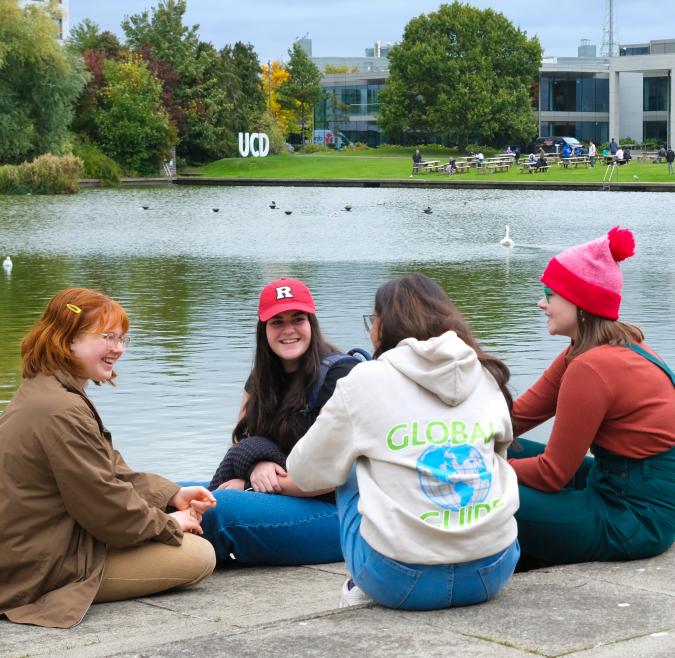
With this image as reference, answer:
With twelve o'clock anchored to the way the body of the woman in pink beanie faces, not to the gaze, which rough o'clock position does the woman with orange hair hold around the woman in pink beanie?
The woman with orange hair is roughly at 11 o'clock from the woman in pink beanie.

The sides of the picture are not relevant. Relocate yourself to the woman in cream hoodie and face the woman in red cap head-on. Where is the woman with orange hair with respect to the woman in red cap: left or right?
left

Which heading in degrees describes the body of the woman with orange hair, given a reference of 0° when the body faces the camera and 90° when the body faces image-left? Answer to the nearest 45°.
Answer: approximately 270°

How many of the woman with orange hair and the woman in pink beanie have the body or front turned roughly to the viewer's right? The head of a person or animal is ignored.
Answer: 1

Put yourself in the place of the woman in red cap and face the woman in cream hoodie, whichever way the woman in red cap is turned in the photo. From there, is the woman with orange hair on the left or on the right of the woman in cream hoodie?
right

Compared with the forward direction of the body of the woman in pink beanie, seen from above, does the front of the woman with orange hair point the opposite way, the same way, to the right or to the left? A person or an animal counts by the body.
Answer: the opposite way

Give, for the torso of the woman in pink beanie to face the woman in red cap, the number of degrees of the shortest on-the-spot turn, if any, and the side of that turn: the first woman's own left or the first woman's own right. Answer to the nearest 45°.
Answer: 0° — they already face them

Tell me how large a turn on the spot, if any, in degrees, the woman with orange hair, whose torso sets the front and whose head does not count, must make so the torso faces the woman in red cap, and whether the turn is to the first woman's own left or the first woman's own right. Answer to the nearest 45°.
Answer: approximately 45° to the first woman's own left

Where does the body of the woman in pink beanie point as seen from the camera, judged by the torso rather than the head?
to the viewer's left

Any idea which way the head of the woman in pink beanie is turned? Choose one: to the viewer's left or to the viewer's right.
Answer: to the viewer's left

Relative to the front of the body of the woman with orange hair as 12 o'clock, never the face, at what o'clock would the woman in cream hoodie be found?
The woman in cream hoodie is roughly at 1 o'clock from the woman with orange hair.

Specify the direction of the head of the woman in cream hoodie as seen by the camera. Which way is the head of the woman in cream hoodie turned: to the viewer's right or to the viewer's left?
to the viewer's left

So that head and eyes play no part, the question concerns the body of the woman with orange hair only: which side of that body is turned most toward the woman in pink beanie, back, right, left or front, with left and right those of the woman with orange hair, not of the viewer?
front
